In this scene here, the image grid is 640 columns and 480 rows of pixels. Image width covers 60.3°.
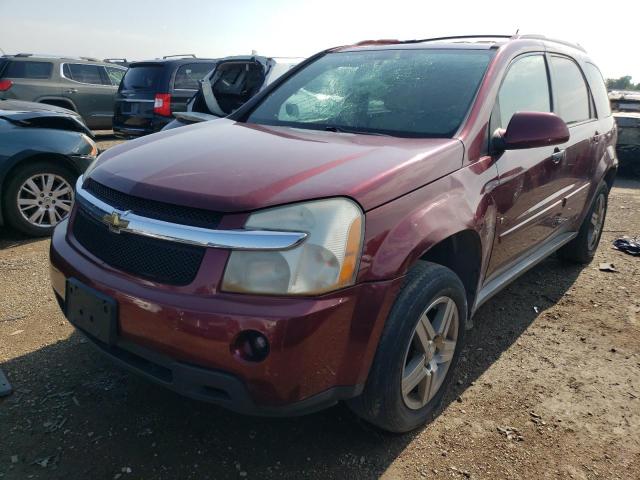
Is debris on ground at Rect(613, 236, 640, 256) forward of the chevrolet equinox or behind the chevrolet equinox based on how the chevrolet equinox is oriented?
behind

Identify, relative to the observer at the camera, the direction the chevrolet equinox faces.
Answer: facing the viewer and to the left of the viewer

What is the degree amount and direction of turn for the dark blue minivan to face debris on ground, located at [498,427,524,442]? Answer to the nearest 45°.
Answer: approximately 135° to its right

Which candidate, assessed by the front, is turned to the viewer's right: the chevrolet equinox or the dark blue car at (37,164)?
the dark blue car

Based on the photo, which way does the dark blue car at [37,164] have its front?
to the viewer's right

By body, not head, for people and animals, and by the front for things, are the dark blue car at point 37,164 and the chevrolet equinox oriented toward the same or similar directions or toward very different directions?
very different directions

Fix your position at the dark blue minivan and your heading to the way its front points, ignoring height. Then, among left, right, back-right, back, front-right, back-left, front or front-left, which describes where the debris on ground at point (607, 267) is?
right

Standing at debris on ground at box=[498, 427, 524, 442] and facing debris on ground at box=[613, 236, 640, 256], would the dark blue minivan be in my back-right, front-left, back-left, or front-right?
front-left

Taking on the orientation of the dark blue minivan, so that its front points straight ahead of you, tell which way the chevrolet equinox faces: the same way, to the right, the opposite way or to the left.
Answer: the opposite way

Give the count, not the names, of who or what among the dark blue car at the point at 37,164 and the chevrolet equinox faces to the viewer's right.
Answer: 1

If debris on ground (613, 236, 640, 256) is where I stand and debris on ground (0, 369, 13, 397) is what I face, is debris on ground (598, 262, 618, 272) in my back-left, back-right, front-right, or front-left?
front-left

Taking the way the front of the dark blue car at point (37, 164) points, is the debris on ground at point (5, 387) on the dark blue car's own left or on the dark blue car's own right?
on the dark blue car's own right

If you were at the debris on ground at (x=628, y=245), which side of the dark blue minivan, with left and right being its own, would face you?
right

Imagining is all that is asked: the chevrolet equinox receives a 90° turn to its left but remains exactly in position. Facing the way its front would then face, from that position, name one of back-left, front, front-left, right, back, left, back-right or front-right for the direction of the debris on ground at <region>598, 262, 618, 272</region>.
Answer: left
